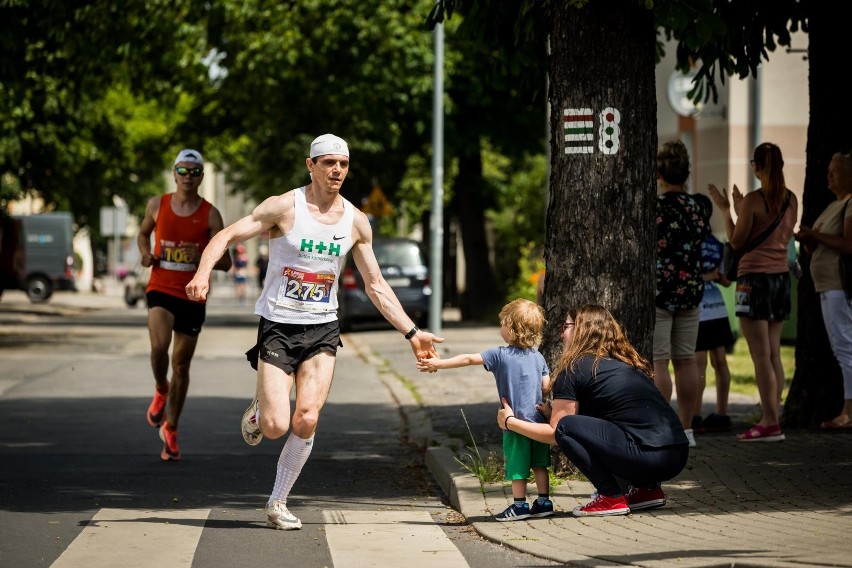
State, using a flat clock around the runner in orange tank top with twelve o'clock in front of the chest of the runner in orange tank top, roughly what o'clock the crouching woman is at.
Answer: The crouching woman is roughly at 11 o'clock from the runner in orange tank top.

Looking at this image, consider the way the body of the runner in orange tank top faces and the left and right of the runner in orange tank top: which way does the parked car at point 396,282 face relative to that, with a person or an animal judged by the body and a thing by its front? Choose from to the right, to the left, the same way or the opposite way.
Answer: the opposite way

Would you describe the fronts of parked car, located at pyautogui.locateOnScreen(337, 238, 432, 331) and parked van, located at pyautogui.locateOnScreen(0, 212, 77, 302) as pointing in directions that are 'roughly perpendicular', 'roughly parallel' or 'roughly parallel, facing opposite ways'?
roughly perpendicular

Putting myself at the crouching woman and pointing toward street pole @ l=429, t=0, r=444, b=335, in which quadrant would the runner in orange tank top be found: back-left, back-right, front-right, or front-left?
front-left

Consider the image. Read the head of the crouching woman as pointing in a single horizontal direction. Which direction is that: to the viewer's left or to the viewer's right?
to the viewer's left

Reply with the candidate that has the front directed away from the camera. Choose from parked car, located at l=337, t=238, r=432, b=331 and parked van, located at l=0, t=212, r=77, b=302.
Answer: parked car, located at l=337, t=238, r=432, b=331

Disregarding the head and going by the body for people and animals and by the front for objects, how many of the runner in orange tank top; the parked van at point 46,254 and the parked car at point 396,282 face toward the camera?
1

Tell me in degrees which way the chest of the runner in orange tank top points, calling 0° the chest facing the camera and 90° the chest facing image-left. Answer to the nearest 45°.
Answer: approximately 0°

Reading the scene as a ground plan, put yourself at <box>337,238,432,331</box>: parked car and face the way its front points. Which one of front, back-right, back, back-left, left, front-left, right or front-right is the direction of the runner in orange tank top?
back

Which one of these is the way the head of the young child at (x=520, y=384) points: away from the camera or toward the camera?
away from the camera

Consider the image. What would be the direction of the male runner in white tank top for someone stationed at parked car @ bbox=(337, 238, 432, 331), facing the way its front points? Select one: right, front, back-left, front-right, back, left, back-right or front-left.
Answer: back

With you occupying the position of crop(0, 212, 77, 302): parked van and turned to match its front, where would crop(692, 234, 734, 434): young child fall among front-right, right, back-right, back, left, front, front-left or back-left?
left

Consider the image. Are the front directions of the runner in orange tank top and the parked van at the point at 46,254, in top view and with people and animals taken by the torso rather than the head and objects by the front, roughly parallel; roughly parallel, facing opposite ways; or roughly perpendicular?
roughly perpendicular

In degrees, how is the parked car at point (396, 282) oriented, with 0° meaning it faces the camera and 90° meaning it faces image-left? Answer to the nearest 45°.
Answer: approximately 180°
